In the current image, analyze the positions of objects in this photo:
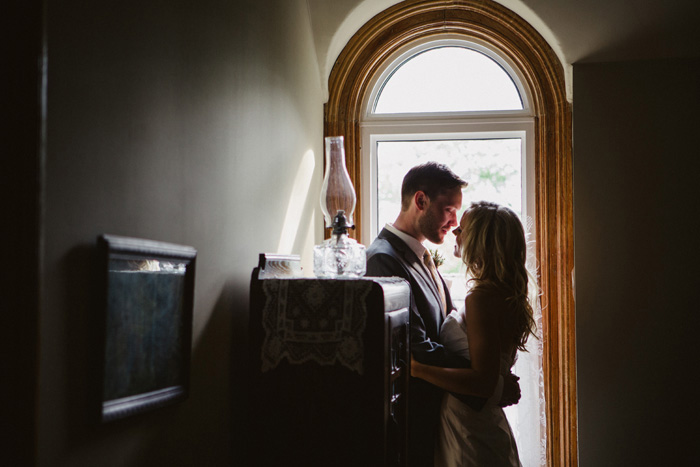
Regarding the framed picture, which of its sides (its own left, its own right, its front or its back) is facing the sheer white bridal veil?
left

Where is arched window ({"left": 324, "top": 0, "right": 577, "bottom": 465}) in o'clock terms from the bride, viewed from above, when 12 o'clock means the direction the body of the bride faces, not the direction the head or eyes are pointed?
The arched window is roughly at 3 o'clock from the bride.

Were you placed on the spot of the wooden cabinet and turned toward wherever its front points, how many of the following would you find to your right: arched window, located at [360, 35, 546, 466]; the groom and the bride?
0

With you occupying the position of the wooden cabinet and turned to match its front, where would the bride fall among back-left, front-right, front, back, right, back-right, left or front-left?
front-left

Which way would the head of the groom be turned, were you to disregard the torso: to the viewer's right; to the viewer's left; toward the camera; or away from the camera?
to the viewer's right

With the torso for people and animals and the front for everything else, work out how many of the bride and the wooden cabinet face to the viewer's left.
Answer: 1

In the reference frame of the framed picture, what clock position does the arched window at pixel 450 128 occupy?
The arched window is roughly at 9 o'clock from the framed picture.

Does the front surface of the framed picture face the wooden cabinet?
no

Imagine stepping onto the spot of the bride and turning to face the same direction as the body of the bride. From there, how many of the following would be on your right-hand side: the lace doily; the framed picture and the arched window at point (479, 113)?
1

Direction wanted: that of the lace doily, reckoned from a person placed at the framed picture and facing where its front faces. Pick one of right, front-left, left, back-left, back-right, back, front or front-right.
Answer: left

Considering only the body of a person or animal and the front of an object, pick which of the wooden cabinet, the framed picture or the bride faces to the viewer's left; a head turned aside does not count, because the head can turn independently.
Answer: the bride

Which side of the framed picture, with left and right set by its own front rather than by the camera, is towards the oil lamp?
left

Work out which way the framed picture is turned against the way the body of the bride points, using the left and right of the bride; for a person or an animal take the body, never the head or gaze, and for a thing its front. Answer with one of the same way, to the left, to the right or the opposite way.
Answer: the opposite way

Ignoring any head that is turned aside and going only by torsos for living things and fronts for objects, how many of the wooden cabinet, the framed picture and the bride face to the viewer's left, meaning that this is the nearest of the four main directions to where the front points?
1

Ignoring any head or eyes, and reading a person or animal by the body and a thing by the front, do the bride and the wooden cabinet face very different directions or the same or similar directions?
very different directions

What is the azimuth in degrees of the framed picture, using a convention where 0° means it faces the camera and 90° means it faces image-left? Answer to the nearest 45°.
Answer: approximately 315°

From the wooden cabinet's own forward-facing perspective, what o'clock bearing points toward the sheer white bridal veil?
The sheer white bridal veil is roughly at 10 o'clock from the wooden cabinet.

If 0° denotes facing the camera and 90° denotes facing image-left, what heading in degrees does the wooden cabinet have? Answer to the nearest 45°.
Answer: approximately 270°

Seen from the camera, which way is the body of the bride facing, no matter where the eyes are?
to the viewer's left
